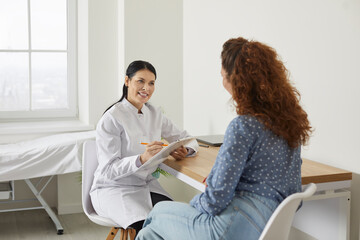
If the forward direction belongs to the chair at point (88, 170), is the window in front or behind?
behind

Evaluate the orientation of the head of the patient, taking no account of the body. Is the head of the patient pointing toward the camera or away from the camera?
away from the camera

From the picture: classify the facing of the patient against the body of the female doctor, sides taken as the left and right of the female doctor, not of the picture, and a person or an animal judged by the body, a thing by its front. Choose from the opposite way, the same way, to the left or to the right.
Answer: the opposite way

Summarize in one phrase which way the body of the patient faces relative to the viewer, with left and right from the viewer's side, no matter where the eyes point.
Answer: facing away from the viewer and to the left of the viewer

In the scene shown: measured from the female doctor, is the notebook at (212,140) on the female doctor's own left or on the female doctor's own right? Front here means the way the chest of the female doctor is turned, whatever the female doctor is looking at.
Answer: on the female doctor's own left

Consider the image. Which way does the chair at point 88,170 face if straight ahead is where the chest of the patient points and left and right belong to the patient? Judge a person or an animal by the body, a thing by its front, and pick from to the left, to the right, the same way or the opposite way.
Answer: the opposite way

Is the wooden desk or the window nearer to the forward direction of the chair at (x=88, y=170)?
the wooden desk

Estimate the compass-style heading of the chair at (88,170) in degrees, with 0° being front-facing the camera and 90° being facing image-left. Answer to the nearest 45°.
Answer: approximately 315°

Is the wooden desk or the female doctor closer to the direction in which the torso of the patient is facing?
the female doctor

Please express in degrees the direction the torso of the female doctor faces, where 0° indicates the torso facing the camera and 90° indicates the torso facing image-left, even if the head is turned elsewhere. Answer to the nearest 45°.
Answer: approximately 315°
